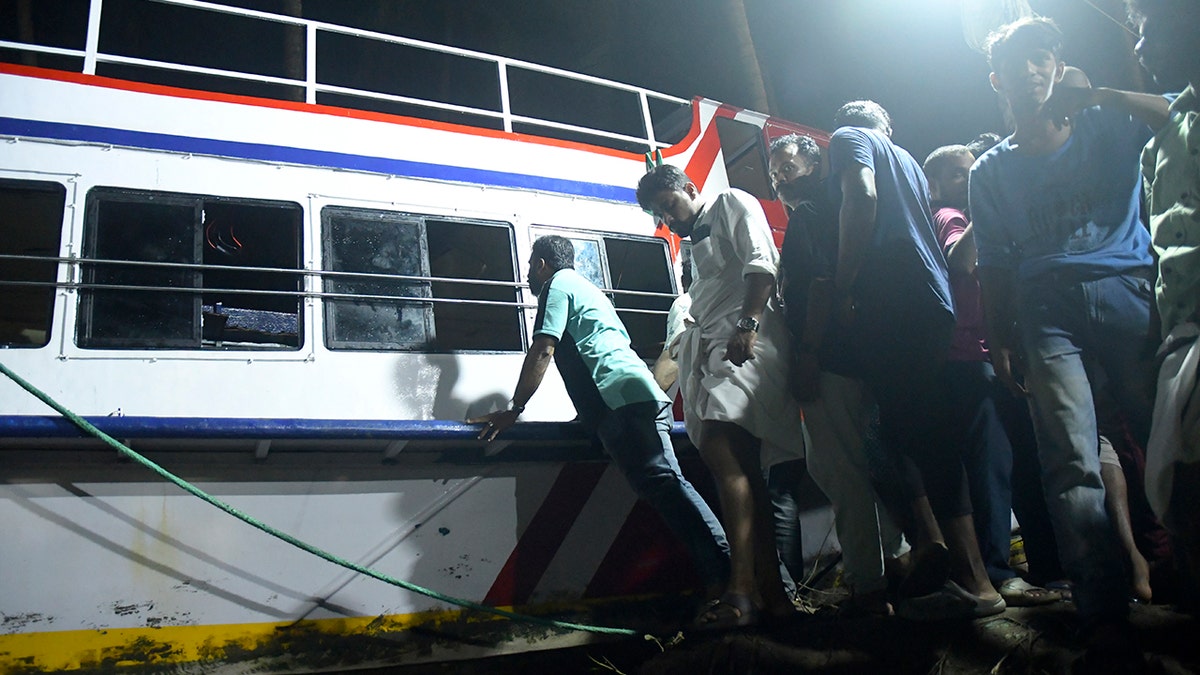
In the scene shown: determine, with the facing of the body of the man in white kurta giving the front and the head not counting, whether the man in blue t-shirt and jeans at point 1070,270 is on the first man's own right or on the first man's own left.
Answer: on the first man's own left

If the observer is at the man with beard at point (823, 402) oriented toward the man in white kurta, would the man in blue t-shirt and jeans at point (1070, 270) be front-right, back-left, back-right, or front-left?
back-left

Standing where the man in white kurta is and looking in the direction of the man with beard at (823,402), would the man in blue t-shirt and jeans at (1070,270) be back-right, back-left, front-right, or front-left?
front-right

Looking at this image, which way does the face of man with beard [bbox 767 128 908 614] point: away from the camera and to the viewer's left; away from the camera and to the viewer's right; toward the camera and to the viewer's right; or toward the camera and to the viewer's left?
toward the camera and to the viewer's left

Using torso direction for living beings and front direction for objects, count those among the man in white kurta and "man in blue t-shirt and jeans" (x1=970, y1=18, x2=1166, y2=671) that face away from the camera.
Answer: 0

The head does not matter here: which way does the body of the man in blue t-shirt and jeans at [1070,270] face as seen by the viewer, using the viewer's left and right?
facing the viewer

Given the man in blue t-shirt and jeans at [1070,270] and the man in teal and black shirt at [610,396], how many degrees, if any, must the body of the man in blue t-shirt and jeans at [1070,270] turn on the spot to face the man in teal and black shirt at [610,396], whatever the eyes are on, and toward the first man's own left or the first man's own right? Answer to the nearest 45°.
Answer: approximately 90° to the first man's own right

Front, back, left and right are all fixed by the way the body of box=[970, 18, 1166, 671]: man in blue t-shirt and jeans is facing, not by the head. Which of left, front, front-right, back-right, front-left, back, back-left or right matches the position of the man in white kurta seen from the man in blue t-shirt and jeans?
right

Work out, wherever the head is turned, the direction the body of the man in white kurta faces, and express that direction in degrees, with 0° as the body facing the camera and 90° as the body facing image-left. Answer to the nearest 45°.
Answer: approximately 45°

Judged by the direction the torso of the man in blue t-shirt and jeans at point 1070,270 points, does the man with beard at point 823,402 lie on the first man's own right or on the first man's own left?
on the first man's own right
